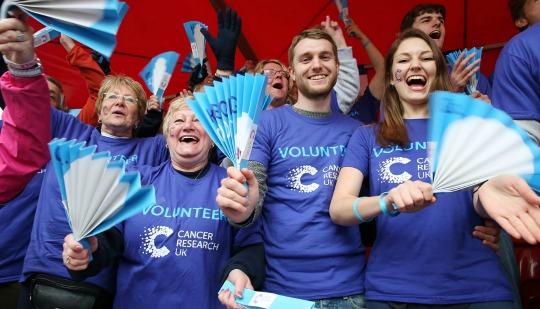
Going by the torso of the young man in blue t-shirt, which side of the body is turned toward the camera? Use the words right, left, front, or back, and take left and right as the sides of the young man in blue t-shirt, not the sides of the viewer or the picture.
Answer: front

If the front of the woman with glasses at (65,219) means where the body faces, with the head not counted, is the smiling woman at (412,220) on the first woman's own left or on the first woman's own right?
on the first woman's own left

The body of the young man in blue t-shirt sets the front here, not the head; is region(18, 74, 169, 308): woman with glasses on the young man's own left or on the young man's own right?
on the young man's own right

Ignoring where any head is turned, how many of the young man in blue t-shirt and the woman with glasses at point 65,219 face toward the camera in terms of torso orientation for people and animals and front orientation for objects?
2

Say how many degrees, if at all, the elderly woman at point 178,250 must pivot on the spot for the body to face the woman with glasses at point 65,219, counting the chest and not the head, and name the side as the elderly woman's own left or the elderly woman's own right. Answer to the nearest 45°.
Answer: approximately 135° to the elderly woman's own right

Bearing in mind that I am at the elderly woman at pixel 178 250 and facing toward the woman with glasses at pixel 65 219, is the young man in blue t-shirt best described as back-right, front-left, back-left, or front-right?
back-right

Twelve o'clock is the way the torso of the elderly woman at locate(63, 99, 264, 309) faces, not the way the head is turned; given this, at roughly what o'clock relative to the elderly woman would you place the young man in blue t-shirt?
The young man in blue t-shirt is roughly at 9 o'clock from the elderly woman.

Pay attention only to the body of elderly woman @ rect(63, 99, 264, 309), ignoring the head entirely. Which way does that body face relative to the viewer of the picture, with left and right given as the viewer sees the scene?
facing the viewer

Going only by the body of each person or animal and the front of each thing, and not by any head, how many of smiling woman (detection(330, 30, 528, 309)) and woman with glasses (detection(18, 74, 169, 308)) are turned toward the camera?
2
